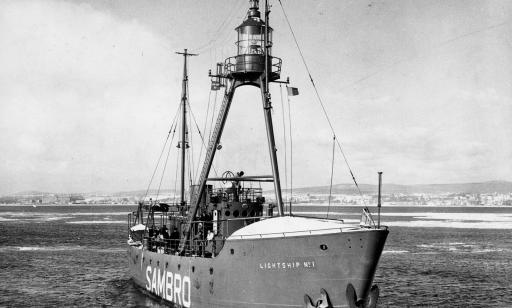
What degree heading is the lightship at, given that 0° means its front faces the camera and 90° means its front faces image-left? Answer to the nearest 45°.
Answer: approximately 315°
